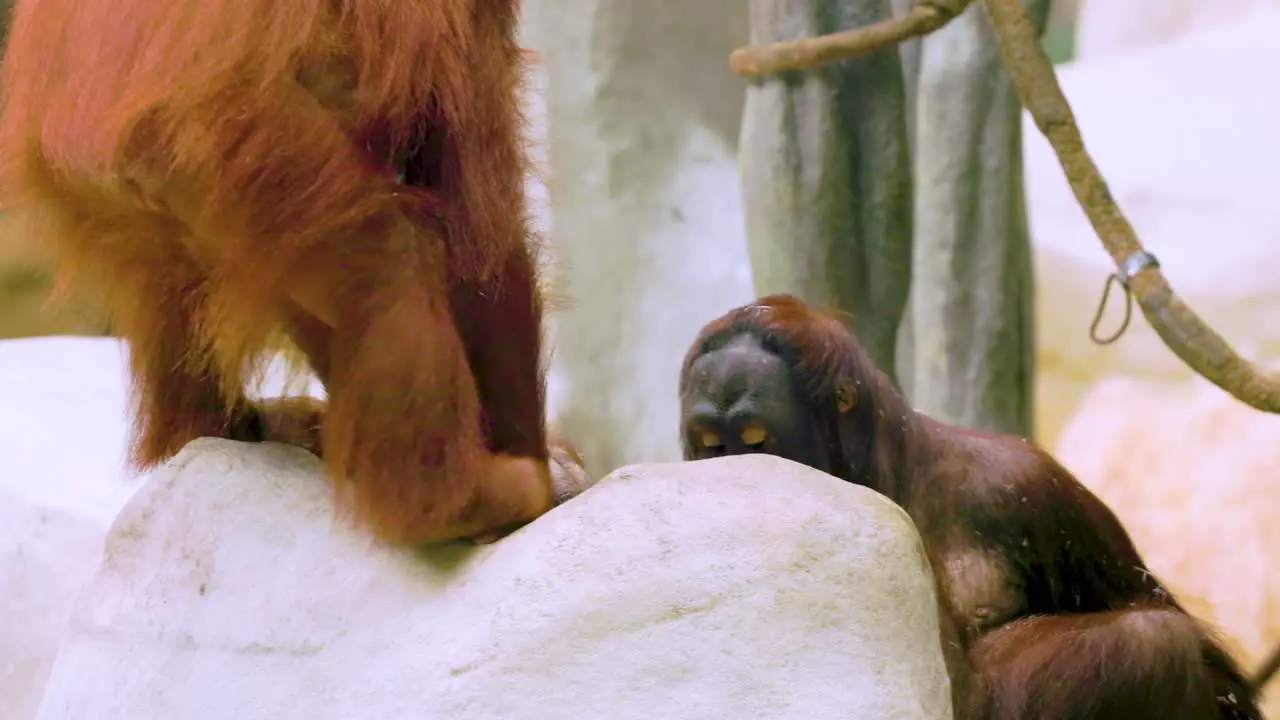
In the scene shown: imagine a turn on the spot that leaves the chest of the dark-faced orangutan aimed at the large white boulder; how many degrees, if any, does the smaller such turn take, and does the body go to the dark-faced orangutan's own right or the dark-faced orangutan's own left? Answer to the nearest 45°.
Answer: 0° — it already faces it

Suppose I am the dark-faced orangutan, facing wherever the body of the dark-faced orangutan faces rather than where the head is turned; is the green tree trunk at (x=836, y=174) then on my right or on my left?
on my right

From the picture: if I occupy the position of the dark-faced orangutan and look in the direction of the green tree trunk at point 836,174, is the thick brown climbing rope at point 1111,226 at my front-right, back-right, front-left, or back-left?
front-right

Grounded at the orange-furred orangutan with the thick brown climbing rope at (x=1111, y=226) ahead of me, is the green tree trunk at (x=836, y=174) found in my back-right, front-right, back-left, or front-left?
front-left

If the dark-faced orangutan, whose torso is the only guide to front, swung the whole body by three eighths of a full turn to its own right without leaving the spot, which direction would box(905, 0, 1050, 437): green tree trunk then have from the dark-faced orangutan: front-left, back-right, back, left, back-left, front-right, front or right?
front

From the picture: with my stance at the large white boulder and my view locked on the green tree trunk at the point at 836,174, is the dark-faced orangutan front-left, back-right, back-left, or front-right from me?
front-right

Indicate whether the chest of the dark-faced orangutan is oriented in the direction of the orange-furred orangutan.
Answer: yes

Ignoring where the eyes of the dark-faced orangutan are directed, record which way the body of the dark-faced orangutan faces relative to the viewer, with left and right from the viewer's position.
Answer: facing the viewer and to the left of the viewer
